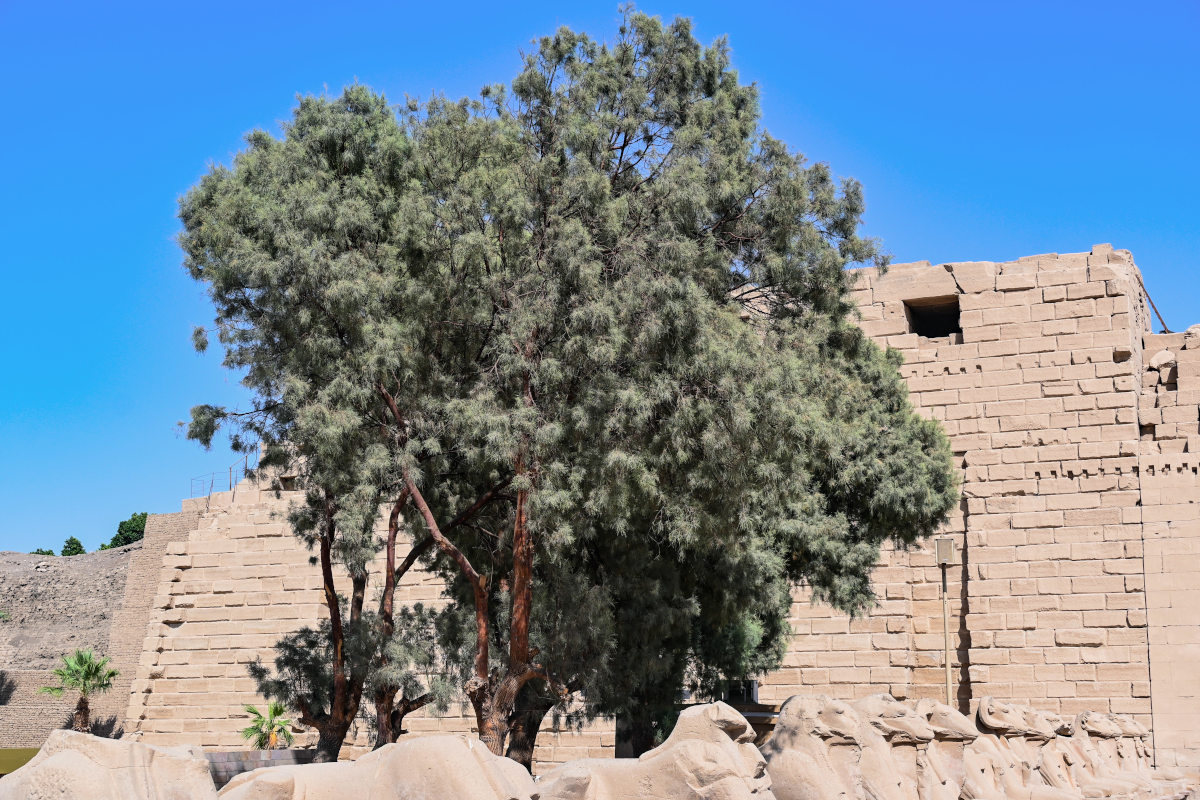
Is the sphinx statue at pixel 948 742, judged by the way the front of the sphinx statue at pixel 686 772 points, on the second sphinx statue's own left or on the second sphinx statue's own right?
on the second sphinx statue's own left

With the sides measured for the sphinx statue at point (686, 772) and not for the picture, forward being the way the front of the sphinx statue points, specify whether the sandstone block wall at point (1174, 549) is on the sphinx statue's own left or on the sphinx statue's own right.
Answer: on the sphinx statue's own left

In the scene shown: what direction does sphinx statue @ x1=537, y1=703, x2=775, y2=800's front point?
to the viewer's right

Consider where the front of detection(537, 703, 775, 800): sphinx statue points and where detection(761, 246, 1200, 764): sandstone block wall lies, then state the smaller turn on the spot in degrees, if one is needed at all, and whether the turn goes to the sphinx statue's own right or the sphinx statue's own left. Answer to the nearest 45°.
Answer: approximately 45° to the sphinx statue's own left

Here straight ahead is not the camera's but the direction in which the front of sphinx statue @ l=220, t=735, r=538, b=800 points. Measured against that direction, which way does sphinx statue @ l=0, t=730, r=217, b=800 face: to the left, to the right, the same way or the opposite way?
the same way

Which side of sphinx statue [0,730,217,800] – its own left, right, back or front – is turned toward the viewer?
right

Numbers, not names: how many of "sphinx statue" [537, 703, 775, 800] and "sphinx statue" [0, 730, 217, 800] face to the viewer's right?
2

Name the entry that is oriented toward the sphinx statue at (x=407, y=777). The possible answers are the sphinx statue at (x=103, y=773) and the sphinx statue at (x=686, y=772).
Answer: the sphinx statue at (x=103, y=773)

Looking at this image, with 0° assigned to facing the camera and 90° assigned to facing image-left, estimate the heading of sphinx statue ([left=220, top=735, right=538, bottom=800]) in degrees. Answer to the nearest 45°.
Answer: approximately 270°

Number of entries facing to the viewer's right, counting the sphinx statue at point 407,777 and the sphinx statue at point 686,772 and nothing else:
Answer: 2

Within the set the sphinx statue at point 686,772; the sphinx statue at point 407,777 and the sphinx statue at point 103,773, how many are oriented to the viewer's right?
3

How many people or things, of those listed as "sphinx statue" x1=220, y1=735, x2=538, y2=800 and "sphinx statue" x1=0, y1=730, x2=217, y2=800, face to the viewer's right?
2

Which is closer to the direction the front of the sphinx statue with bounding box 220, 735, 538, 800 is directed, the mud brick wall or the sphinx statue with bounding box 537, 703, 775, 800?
the sphinx statue
